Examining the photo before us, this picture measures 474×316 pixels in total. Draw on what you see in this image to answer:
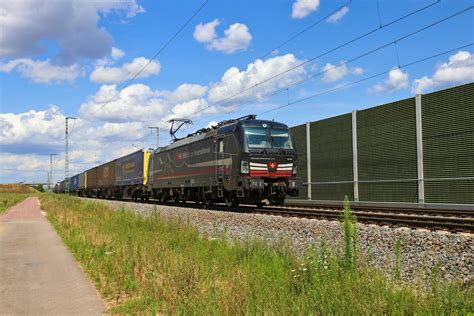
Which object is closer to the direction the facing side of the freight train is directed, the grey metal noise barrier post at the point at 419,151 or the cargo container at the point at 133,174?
the grey metal noise barrier post

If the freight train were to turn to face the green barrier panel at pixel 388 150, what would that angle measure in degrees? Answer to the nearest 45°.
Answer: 0° — it already faces it

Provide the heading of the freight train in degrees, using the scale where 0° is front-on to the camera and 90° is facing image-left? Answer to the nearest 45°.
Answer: approximately 315°

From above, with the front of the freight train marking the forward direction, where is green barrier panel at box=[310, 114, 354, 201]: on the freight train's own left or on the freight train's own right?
on the freight train's own left

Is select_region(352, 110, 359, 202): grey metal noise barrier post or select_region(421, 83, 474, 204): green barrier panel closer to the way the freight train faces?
the green barrier panel

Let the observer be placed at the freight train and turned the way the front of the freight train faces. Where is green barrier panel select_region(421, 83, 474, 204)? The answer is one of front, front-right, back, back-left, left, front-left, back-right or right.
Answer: front-left

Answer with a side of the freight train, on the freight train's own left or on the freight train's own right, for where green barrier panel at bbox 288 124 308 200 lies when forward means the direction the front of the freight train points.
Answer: on the freight train's own left
